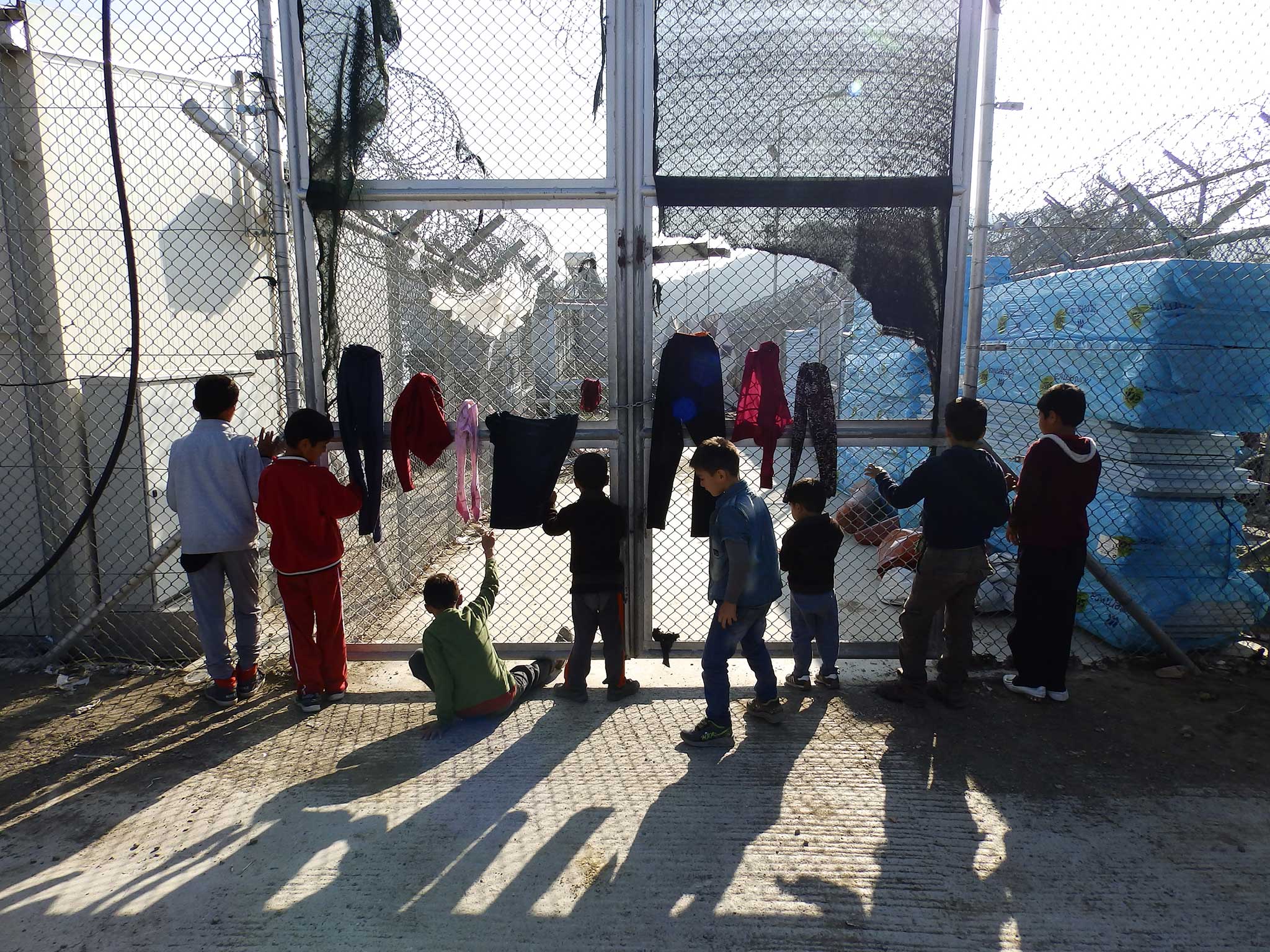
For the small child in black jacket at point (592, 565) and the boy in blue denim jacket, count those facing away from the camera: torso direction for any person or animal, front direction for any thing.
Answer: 1

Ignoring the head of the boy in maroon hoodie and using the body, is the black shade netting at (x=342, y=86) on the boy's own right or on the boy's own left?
on the boy's own left

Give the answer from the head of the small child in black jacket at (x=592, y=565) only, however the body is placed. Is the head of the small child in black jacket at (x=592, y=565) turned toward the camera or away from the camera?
away from the camera

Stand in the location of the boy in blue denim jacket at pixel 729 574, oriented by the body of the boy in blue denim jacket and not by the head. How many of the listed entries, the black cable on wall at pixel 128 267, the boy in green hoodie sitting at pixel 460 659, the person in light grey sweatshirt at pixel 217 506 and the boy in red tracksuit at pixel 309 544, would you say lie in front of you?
4

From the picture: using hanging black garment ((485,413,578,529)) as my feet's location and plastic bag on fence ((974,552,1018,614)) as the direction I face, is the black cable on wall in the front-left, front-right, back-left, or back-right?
back-left

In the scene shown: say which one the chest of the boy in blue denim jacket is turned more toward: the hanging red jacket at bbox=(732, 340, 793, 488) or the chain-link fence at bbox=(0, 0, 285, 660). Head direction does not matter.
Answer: the chain-link fence

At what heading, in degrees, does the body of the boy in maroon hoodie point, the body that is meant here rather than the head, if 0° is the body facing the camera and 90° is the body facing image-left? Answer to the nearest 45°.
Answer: approximately 135°

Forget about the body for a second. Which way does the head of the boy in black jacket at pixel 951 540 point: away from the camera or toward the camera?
away from the camera

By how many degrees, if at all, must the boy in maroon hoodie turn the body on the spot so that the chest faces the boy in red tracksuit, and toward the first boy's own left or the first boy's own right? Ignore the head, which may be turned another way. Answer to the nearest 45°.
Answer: approximately 90° to the first boy's own left

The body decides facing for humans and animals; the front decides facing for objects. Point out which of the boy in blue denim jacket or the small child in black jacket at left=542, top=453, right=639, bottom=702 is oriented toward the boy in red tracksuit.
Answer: the boy in blue denim jacket

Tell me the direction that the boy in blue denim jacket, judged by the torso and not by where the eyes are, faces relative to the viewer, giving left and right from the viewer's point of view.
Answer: facing to the left of the viewer
